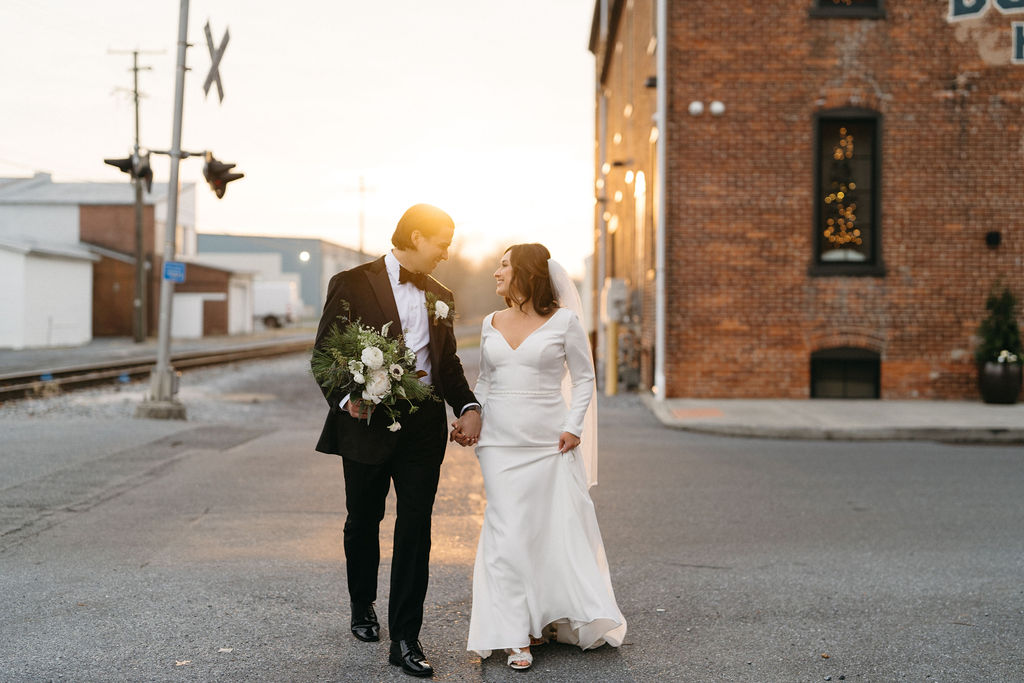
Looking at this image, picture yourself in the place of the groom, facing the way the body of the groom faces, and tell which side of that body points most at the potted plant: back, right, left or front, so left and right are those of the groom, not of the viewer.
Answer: left

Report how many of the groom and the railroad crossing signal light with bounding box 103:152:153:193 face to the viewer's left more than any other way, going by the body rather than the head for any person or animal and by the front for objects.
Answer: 1

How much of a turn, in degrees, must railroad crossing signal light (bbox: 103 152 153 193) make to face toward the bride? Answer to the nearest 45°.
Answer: approximately 90° to its left

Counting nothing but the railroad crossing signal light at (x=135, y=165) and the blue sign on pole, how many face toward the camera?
1

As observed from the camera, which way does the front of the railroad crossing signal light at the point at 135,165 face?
facing to the left of the viewer

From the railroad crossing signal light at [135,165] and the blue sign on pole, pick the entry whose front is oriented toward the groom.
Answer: the blue sign on pole

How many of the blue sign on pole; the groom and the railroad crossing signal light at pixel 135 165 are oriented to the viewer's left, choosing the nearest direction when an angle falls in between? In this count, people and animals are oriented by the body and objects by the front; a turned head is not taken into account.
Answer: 1

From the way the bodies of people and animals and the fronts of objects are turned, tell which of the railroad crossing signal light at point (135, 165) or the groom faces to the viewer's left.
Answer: the railroad crossing signal light

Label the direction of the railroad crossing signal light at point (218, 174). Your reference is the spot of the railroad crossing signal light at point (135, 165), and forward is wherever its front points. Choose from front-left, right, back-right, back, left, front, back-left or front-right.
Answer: back-left

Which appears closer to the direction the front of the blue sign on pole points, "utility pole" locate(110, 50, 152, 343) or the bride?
the bride

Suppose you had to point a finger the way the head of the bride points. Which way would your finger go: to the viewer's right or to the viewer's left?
to the viewer's left

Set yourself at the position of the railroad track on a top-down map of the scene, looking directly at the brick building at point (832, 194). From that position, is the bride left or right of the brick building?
right

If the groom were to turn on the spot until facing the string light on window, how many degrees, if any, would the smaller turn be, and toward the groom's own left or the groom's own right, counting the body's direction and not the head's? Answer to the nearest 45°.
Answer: approximately 90° to the groom's own left

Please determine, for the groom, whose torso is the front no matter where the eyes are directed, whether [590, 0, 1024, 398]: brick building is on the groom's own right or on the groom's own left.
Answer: on the groom's own left
